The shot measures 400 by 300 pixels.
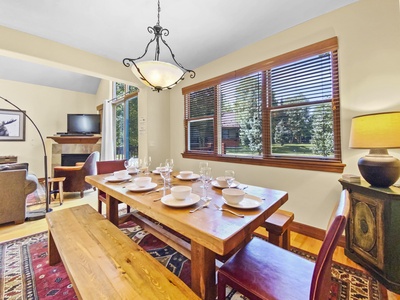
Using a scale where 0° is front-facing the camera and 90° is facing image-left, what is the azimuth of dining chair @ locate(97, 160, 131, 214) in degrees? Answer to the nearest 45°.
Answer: approximately 315°

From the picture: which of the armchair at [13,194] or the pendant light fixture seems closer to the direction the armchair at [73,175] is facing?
the armchair

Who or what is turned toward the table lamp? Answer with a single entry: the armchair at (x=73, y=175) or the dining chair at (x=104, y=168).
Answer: the dining chair

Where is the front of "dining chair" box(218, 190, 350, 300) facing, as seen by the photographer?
facing away from the viewer and to the left of the viewer

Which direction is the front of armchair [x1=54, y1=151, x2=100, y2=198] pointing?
to the viewer's left

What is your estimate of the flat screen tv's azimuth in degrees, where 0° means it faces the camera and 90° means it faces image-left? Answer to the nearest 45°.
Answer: approximately 0°

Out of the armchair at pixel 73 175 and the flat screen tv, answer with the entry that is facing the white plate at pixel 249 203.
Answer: the flat screen tv

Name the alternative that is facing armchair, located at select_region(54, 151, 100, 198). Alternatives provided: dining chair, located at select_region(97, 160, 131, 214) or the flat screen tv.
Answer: the flat screen tv

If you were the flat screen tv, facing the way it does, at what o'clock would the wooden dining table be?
The wooden dining table is roughly at 12 o'clock from the flat screen tv.

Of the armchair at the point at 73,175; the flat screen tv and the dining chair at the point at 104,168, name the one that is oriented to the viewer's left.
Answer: the armchair
